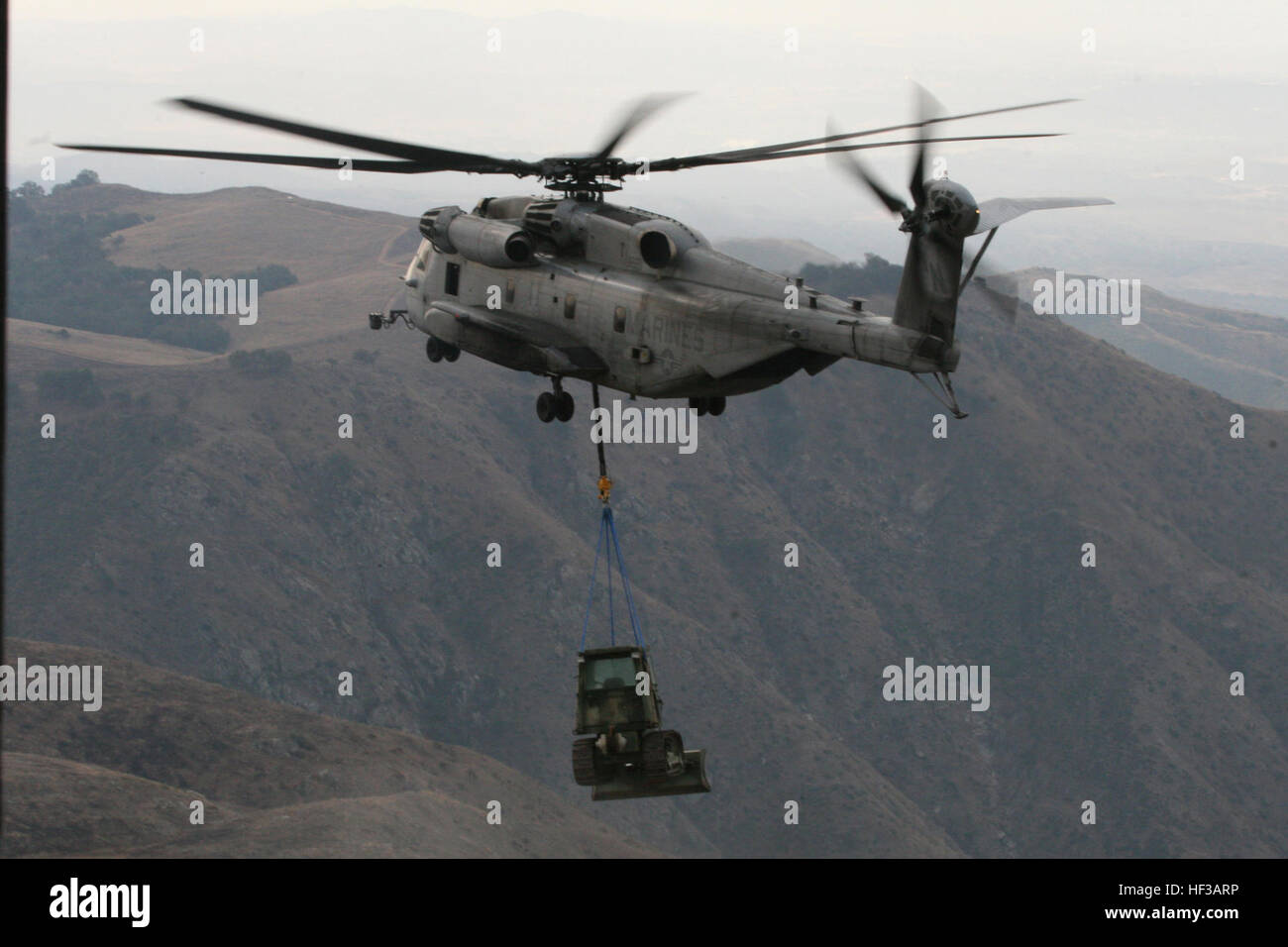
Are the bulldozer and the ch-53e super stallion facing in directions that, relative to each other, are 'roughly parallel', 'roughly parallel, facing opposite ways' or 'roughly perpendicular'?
roughly perpendicular

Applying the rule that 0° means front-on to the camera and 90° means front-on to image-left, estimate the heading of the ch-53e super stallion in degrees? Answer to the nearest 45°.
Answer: approximately 135°
